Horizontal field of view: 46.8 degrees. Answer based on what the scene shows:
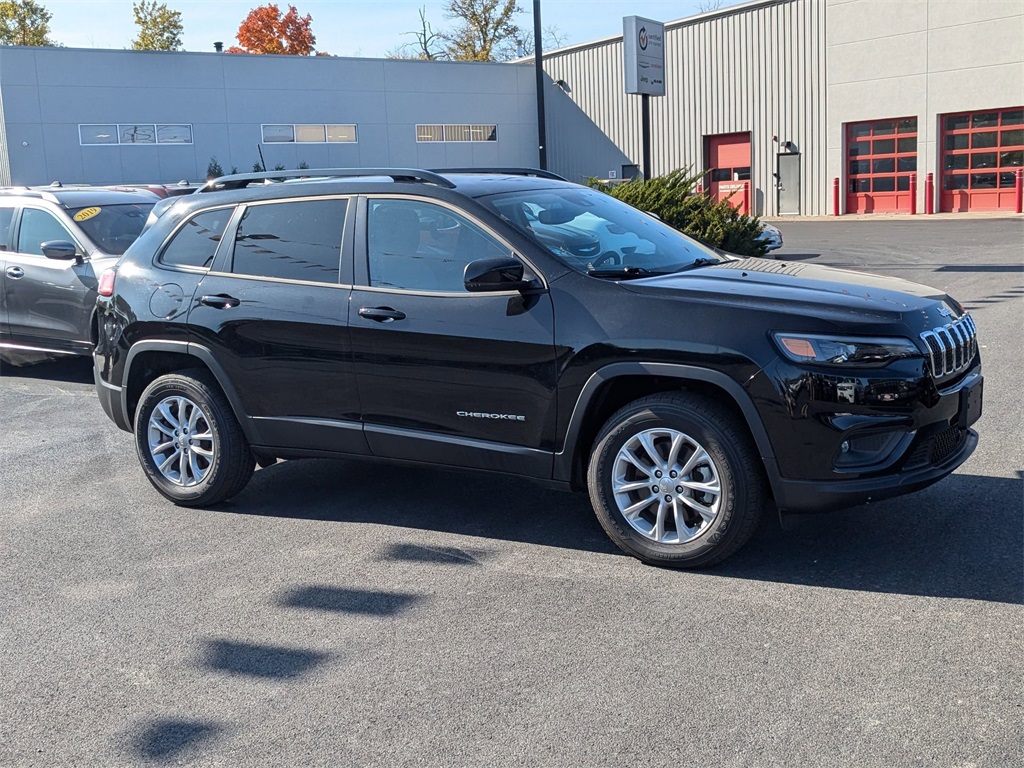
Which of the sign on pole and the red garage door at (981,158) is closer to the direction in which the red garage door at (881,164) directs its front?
the sign on pole

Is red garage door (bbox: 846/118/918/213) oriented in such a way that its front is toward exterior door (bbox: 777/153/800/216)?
no

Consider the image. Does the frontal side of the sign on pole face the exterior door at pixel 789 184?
no

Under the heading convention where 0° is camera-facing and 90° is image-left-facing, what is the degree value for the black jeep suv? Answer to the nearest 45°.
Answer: approximately 315°

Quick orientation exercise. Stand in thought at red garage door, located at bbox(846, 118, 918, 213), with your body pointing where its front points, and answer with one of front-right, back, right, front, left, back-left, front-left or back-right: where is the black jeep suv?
front-left

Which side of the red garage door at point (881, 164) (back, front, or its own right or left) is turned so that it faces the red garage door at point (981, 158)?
left

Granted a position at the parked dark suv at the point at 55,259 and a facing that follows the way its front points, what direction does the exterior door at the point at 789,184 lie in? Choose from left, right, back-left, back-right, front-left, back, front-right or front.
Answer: left

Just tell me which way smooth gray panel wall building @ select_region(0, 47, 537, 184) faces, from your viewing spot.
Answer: facing the viewer

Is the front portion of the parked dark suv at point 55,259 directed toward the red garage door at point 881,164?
no

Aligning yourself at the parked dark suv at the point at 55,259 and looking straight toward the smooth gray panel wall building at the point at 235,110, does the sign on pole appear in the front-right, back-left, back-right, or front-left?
front-right

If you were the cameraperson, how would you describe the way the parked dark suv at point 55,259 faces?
facing the viewer and to the right of the viewer

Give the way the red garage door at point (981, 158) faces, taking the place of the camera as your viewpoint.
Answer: facing the viewer and to the left of the viewer

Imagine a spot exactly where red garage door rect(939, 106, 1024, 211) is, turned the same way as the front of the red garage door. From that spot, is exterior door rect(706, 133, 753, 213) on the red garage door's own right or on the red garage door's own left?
on the red garage door's own right

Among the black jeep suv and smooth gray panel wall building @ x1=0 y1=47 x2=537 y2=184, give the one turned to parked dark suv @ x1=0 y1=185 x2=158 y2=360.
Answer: the smooth gray panel wall building

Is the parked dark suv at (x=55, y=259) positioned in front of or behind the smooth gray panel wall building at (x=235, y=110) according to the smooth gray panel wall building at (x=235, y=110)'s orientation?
in front

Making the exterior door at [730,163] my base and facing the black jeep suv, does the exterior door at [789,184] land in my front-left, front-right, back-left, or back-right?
front-left
